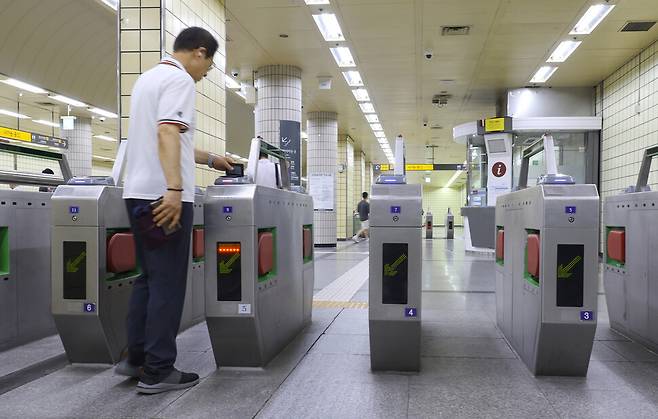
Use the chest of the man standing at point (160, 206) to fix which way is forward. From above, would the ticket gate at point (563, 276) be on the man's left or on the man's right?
on the man's right

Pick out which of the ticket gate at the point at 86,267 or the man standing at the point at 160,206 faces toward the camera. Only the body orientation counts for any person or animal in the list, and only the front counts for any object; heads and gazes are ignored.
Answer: the ticket gate

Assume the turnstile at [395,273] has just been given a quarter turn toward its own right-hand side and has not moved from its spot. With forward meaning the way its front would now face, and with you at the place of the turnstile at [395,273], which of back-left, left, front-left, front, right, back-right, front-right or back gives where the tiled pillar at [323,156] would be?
right

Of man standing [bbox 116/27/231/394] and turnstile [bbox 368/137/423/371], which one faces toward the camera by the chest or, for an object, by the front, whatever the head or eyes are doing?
the turnstile

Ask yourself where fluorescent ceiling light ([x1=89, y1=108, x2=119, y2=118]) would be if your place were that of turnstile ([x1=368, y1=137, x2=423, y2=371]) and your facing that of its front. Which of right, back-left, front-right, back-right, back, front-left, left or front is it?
back-right

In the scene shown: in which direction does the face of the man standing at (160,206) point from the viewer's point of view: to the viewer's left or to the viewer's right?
to the viewer's right

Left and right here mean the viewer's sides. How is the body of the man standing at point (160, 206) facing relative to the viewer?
facing away from the viewer and to the right of the viewer

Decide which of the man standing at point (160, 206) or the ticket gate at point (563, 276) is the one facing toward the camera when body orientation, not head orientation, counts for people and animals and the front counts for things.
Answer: the ticket gate

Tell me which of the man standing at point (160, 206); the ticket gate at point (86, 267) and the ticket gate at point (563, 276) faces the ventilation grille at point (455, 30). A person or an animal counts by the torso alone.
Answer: the man standing

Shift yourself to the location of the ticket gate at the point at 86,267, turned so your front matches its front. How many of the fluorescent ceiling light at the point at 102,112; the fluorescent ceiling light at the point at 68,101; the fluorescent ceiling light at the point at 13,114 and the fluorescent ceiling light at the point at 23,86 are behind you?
4

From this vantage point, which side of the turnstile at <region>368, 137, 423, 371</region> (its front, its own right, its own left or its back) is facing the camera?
front

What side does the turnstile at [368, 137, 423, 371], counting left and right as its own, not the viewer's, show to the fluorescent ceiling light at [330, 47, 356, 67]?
back

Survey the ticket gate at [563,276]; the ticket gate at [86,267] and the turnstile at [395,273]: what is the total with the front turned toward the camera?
3

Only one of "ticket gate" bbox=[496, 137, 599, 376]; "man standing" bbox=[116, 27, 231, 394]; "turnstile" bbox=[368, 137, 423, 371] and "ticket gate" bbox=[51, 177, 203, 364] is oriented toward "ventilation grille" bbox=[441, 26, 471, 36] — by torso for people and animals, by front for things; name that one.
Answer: the man standing

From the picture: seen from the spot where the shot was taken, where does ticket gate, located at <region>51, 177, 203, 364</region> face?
facing the viewer

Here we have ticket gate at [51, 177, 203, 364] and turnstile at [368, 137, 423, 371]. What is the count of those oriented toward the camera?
2
